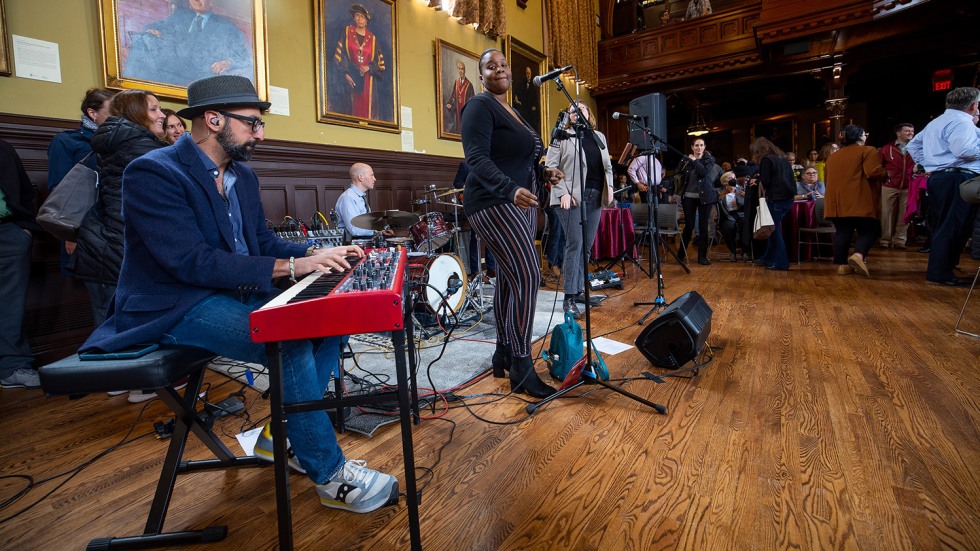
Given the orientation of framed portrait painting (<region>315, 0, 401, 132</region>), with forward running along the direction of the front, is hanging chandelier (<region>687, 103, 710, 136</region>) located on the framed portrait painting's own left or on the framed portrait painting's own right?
on the framed portrait painting's own left

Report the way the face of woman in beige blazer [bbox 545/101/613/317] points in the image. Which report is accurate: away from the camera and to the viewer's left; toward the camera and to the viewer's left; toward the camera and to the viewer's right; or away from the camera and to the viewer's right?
toward the camera and to the viewer's left

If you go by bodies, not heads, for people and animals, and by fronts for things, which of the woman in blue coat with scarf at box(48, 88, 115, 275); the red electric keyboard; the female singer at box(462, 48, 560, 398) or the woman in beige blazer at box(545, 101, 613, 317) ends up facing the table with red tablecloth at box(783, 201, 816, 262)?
the woman in blue coat with scarf

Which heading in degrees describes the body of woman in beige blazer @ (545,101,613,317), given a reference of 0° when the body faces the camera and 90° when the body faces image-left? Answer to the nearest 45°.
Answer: approximately 315°

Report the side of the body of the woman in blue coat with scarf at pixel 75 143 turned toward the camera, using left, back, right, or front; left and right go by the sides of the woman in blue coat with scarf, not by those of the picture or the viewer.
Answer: right

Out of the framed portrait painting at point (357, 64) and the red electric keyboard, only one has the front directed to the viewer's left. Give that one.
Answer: the red electric keyboard

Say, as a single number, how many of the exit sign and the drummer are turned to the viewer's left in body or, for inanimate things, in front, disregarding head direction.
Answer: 0

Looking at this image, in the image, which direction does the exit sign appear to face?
toward the camera

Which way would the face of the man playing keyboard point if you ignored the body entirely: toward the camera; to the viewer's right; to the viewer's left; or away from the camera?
to the viewer's right

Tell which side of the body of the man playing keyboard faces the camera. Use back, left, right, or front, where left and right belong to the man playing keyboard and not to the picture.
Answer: right

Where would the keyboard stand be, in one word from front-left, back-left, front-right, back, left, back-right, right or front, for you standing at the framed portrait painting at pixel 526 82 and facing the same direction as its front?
front-right

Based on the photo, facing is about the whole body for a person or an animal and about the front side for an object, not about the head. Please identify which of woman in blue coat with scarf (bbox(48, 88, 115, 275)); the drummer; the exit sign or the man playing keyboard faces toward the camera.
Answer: the exit sign

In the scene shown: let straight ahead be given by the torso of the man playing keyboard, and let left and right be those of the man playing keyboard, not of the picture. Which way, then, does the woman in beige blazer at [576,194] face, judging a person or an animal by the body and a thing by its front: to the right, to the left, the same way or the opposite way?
to the right

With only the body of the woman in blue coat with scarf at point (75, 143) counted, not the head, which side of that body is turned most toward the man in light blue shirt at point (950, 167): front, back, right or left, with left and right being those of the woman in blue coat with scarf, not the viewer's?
front

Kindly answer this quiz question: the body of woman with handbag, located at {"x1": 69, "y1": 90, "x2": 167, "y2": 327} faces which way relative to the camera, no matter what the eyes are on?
to the viewer's right

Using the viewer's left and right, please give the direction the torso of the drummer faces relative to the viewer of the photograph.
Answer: facing to the right of the viewer
